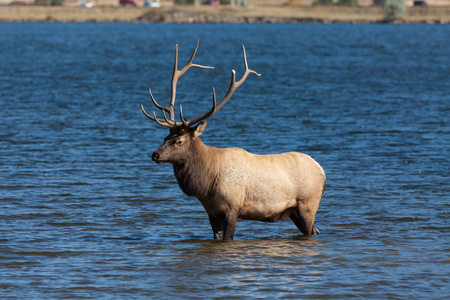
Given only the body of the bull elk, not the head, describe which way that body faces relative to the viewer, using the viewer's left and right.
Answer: facing to the left of the viewer
